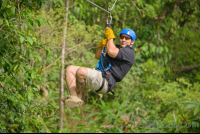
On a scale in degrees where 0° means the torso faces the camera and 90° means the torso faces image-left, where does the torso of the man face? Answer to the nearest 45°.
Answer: approximately 45°
